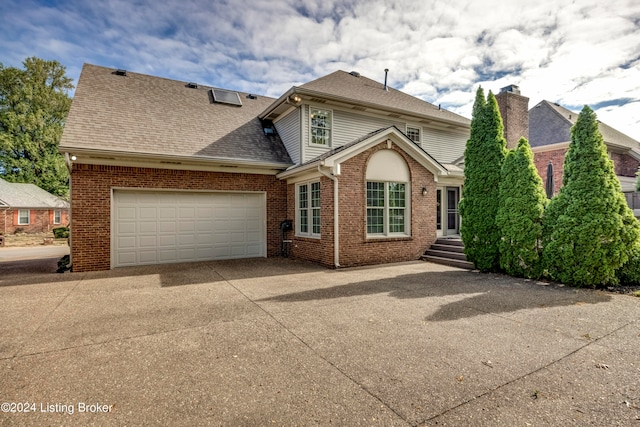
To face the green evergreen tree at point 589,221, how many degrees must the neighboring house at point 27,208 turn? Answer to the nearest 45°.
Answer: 0° — it already faces it

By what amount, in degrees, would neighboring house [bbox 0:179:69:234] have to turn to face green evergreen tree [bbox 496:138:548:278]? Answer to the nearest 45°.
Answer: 0° — it already faces it

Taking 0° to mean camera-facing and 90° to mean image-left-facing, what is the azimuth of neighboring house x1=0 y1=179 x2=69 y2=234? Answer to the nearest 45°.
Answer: approximately 0°

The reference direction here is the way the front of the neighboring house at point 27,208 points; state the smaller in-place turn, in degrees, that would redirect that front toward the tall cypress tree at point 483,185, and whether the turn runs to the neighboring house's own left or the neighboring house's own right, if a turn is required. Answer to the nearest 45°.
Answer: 0° — it already faces it

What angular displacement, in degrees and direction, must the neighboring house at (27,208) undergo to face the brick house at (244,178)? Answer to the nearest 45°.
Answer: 0° — it already faces it

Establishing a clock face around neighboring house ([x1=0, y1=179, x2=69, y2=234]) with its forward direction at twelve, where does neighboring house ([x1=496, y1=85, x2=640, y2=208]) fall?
neighboring house ([x1=496, y1=85, x2=640, y2=208]) is roughly at 11 o'clock from neighboring house ([x1=0, y1=179, x2=69, y2=234]).
